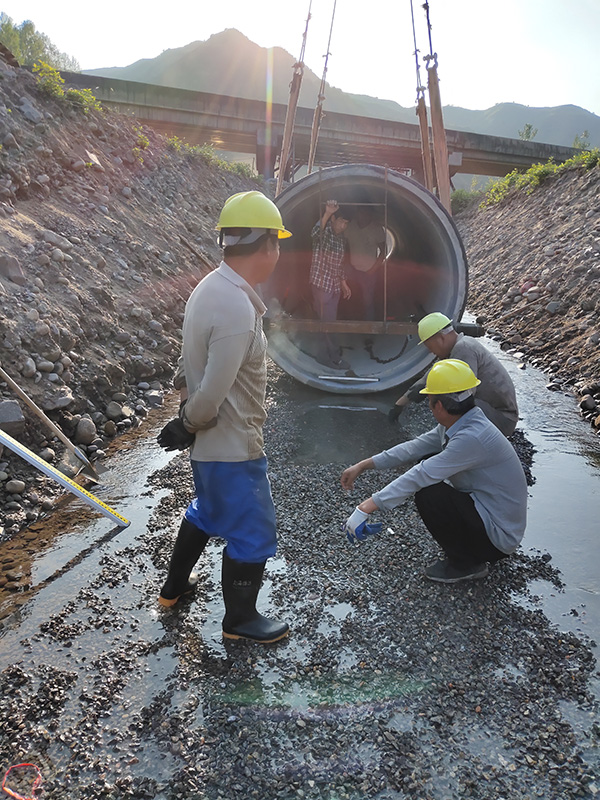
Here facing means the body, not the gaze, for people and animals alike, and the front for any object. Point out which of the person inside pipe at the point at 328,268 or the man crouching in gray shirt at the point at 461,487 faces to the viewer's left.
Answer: the man crouching in gray shirt

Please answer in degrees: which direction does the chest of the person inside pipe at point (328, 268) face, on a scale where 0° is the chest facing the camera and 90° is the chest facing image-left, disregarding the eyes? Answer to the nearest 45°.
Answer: approximately 315°

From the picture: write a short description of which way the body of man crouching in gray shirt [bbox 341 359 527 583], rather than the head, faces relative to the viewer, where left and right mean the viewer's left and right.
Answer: facing to the left of the viewer

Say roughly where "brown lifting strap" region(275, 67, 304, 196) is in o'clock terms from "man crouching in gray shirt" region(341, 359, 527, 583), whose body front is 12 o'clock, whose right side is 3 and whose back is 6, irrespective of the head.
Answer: The brown lifting strap is roughly at 2 o'clock from the man crouching in gray shirt.

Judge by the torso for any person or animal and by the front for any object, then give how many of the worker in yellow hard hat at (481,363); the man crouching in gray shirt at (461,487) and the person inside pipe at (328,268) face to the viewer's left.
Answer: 2

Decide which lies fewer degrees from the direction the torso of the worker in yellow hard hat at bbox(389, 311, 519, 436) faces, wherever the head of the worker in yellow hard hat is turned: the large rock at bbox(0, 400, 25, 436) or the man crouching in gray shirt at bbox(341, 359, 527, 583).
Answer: the large rock

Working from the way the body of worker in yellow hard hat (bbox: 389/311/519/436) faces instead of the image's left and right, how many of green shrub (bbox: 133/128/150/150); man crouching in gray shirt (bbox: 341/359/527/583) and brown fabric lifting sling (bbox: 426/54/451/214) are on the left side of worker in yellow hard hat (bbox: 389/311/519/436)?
1

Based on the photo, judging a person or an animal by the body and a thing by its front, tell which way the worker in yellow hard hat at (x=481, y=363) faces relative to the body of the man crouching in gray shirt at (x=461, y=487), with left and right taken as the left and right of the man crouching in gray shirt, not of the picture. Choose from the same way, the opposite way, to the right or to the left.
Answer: the same way

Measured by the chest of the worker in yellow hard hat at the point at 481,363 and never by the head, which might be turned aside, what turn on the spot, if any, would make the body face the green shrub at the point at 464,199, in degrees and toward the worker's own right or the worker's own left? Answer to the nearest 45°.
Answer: approximately 90° to the worker's own right

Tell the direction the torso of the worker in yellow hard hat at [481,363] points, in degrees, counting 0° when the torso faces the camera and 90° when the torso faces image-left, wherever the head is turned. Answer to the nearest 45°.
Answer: approximately 90°

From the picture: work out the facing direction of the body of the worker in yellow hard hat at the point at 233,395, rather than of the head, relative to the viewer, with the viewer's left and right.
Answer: facing to the right of the viewer

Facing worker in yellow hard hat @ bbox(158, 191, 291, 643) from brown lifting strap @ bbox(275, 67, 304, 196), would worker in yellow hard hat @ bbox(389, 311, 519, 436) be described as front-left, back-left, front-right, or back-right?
front-left

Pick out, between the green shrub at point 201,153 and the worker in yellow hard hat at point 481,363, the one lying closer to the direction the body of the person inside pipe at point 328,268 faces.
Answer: the worker in yellow hard hat

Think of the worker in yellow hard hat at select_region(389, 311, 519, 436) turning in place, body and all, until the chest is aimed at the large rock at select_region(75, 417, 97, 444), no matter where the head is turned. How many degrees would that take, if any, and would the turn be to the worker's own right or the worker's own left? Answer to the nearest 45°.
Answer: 0° — they already face it
